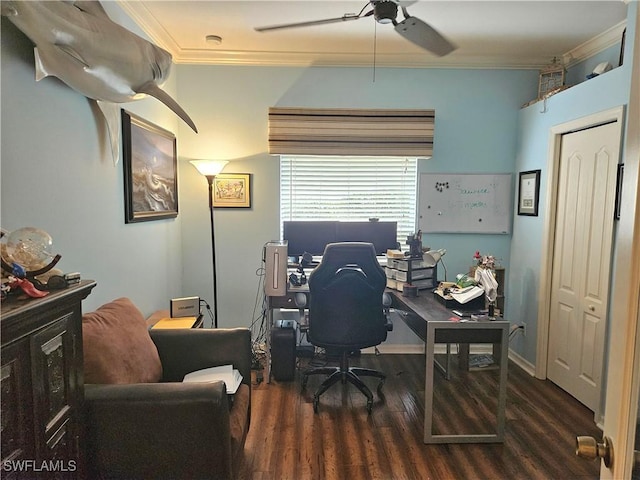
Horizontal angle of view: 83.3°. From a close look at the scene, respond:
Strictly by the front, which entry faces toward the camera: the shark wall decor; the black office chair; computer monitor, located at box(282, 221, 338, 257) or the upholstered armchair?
the computer monitor

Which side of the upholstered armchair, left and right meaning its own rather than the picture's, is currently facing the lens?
right

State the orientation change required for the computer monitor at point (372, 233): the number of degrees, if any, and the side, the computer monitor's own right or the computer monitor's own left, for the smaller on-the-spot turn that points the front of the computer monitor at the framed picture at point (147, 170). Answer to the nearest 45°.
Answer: approximately 45° to the computer monitor's own right

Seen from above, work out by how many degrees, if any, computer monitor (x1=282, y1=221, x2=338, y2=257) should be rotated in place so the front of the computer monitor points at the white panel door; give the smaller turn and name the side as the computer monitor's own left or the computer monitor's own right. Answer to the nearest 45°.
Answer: approximately 90° to the computer monitor's own left

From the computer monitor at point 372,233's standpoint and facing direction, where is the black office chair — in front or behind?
in front

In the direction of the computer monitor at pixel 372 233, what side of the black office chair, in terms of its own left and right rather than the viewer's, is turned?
front

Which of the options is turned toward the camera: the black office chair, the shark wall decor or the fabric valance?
the fabric valance

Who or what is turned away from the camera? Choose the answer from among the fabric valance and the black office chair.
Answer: the black office chair

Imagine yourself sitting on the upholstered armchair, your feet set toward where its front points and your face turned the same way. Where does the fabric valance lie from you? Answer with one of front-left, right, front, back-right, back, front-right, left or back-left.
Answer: front-left

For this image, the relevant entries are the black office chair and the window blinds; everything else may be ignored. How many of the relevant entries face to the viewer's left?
0

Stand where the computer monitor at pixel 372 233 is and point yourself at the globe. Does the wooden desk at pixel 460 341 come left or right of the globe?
left

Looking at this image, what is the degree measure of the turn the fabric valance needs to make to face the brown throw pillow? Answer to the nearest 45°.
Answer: approximately 45° to its right

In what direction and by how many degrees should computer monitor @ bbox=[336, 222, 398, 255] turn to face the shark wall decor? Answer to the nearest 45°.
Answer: approximately 45° to its right
